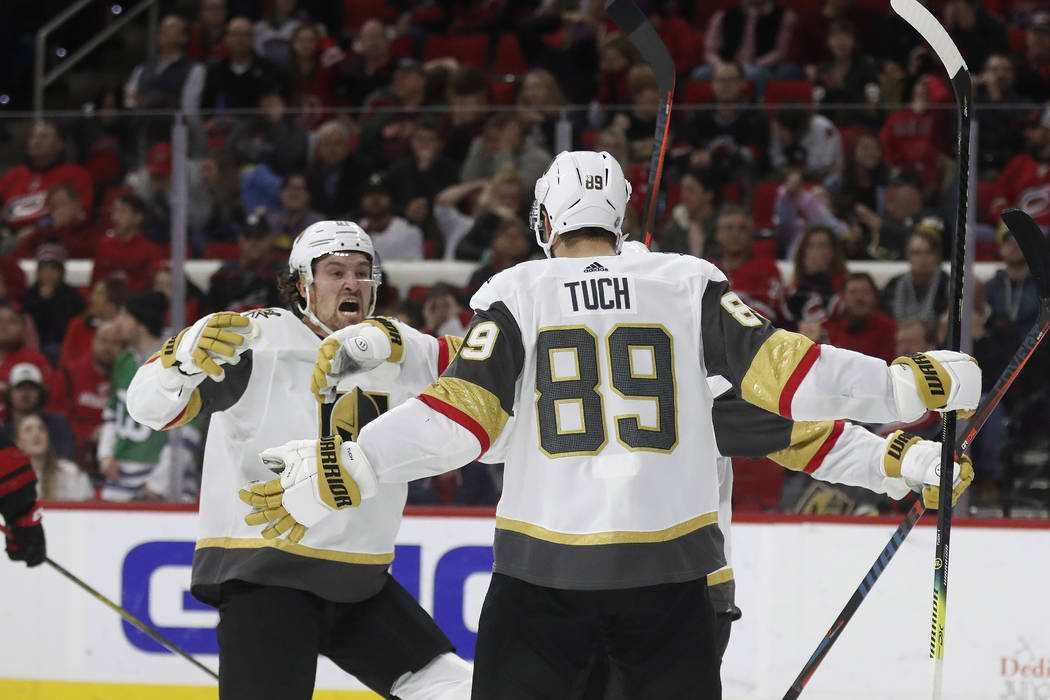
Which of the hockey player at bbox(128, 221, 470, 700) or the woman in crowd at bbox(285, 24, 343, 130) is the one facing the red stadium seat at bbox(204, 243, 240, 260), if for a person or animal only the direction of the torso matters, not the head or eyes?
the woman in crowd

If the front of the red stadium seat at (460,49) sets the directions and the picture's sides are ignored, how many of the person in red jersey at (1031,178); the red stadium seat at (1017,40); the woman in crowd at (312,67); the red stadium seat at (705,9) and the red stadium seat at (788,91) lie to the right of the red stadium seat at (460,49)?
1

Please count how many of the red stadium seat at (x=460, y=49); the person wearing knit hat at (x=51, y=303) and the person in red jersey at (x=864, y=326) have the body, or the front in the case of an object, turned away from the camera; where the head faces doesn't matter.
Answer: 0

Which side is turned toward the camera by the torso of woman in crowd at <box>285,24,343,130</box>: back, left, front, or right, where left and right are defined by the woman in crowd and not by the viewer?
front

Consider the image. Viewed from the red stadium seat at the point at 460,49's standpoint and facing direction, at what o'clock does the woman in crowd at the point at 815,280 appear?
The woman in crowd is roughly at 11 o'clock from the red stadium seat.

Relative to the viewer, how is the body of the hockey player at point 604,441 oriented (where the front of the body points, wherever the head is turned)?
away from the camera

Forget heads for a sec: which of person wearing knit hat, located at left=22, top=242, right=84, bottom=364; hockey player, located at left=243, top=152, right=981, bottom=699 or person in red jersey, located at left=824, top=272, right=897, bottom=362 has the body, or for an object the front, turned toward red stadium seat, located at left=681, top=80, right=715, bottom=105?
the hockey player

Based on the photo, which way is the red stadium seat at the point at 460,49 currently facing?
toward the camera

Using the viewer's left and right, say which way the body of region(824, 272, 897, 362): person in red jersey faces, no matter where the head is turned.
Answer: facing the viewer

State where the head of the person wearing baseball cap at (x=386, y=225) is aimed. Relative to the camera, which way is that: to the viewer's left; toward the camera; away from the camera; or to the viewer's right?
toward the camera

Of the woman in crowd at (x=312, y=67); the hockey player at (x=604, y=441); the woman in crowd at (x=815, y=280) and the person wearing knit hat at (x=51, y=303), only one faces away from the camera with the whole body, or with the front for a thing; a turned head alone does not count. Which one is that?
the hockey player

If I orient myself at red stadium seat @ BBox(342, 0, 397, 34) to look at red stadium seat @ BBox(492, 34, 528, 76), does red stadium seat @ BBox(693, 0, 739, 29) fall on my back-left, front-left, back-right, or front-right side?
front-left

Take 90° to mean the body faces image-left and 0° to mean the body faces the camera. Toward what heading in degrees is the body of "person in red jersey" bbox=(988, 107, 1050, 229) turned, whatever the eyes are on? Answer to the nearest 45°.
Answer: approximately 0°

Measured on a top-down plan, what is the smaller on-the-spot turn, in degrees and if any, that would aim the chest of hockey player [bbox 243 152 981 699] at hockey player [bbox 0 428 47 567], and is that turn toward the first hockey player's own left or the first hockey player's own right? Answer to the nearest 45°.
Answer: approximately 45° to the first hockey player's own left

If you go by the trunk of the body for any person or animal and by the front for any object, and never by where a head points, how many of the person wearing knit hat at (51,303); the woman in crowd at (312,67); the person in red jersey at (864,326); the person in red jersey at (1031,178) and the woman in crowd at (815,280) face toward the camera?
5

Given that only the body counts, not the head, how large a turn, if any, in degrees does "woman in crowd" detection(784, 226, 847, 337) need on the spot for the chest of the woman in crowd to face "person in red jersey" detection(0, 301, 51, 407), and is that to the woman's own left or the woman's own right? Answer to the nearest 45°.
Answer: approximately 90° to the woman's own right

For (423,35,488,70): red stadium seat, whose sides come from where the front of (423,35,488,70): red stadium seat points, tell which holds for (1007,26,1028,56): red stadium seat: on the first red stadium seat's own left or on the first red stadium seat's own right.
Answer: on the first red stadium seat's own left

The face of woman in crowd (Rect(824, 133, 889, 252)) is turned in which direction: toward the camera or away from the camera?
toward the camera

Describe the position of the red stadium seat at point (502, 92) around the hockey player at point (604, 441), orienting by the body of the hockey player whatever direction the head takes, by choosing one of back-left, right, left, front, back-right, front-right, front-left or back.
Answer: front
